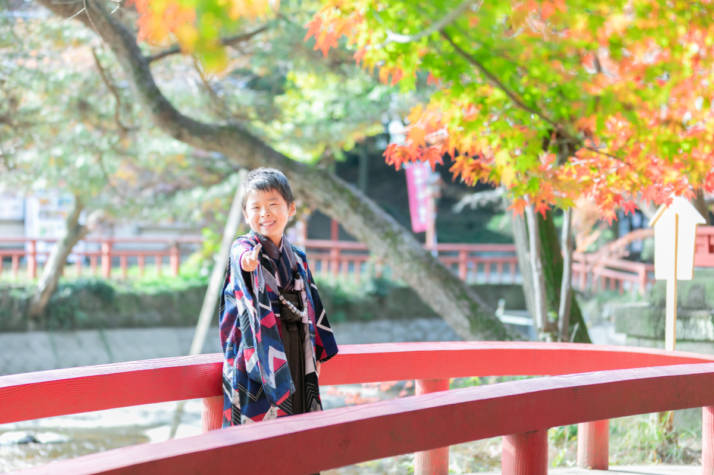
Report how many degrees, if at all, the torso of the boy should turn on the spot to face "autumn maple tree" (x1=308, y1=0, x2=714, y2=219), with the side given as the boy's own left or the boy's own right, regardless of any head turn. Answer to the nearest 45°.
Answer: approximately 90° to the boy's own left

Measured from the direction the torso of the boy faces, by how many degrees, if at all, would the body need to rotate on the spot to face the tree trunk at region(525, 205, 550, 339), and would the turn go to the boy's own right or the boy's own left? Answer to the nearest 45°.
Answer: approximately 90° to the boy's own left

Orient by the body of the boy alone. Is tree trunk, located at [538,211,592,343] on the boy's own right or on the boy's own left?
on the boy's own left

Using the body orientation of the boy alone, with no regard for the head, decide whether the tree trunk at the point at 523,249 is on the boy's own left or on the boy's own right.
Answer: on the boy's own left

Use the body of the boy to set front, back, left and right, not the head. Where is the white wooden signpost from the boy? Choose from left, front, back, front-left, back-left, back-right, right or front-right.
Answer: left

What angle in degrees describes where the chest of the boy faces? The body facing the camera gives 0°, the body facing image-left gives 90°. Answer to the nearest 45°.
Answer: approximately 315°
